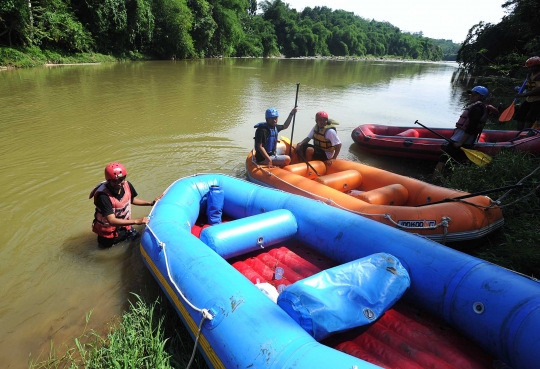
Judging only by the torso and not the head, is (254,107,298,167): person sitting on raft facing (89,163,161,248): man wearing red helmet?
no

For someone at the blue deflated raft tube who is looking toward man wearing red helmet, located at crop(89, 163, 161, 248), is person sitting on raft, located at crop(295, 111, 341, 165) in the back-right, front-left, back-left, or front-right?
front-right

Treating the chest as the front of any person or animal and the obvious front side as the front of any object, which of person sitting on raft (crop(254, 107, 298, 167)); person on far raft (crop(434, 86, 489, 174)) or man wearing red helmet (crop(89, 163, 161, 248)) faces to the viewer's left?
the person on far raft

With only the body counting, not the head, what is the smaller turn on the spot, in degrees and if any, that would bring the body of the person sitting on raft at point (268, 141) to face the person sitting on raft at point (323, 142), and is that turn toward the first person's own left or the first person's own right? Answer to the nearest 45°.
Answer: approximately 45° to the first person's own left

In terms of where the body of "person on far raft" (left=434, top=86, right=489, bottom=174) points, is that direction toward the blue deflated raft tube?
no

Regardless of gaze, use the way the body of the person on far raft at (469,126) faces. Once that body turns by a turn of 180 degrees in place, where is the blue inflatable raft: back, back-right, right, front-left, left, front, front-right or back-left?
right

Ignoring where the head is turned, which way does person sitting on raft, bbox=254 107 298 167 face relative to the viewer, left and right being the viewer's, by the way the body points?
facing the viewer and to the right of the viewer

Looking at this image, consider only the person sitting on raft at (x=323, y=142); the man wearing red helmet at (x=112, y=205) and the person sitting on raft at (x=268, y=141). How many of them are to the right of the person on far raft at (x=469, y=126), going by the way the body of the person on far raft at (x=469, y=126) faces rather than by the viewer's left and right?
0

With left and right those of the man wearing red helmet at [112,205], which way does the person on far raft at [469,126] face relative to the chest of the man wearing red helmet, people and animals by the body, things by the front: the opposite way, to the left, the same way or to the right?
the opposite way

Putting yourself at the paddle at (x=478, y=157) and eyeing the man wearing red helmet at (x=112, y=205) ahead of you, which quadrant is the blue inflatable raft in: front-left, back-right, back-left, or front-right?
front-left

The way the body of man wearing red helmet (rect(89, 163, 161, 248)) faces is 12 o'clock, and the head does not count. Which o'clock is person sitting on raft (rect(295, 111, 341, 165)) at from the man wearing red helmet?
The person sitting on raft is roughly at 10 o'clock from the man wearing red helmet.

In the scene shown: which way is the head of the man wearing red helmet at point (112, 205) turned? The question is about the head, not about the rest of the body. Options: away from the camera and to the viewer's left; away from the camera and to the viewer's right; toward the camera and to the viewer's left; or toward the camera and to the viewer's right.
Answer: toward the camera and to the viewer's right

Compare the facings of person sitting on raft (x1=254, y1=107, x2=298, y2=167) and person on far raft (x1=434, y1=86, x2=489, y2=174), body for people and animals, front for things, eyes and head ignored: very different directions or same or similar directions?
very different directions

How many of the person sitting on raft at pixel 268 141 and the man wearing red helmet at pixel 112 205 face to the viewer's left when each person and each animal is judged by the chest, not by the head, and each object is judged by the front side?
0

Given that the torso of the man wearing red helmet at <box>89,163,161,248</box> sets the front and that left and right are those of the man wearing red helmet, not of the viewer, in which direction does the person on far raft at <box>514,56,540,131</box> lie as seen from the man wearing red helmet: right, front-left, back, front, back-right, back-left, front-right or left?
front-left

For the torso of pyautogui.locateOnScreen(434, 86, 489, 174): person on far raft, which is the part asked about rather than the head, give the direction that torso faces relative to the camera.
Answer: to the viewer's left

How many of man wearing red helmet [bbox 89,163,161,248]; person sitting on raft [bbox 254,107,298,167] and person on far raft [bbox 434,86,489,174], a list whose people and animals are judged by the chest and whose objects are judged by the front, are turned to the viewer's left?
1

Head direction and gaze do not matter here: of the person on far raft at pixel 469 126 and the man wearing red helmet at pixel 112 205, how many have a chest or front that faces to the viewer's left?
1
